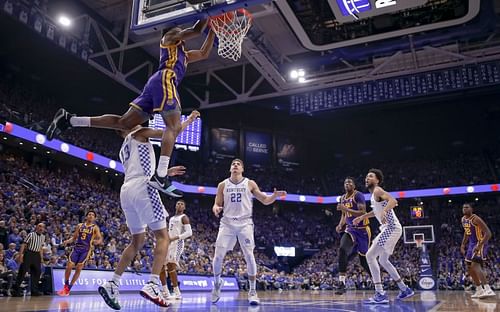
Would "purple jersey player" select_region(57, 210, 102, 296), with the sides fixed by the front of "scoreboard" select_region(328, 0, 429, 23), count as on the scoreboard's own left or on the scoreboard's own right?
on the scoreboard's own right

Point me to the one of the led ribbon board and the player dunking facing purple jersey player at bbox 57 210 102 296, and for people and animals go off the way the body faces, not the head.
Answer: the led ribbon board

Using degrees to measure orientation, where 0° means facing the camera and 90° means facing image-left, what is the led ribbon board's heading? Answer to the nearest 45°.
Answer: approximately 0°

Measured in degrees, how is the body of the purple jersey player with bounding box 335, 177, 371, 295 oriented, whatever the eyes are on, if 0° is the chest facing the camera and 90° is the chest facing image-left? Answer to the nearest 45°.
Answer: approximately 45°

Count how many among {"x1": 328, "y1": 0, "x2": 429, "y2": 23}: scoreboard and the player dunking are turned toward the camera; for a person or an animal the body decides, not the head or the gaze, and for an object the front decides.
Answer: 1

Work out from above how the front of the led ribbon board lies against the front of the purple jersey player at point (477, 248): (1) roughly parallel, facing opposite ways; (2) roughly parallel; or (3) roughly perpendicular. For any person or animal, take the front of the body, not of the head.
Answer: roughly perpendicular

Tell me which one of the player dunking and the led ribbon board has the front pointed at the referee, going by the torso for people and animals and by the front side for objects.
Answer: the led ribbon board

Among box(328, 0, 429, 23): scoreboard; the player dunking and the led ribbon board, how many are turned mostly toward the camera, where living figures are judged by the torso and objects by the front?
2
